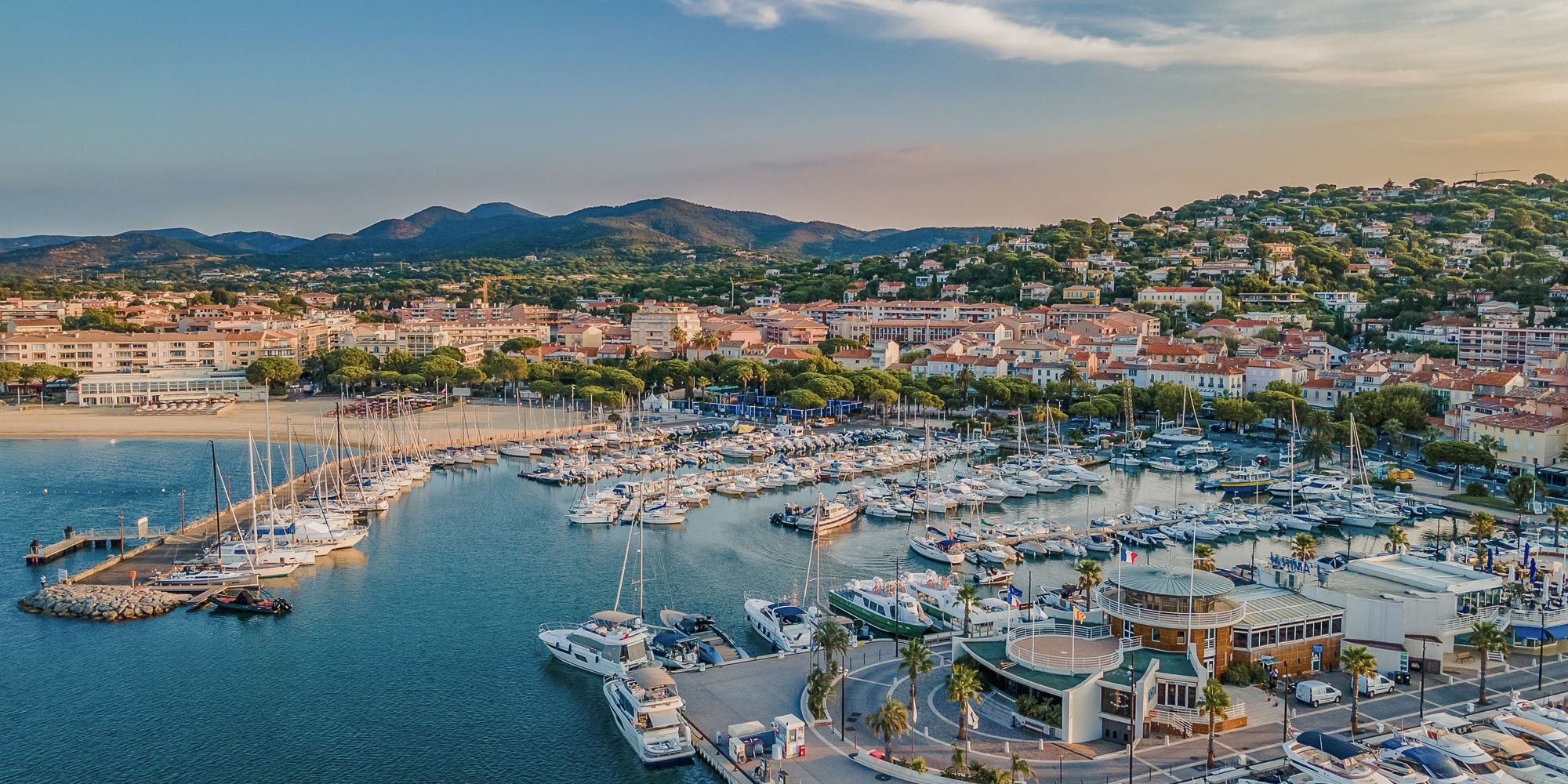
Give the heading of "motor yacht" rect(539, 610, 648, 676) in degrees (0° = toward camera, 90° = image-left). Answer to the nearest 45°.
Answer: approximately 135°

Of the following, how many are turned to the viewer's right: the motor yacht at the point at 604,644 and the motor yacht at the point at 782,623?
0

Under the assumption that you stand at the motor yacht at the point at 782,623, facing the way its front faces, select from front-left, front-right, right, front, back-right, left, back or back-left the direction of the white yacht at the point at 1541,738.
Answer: back

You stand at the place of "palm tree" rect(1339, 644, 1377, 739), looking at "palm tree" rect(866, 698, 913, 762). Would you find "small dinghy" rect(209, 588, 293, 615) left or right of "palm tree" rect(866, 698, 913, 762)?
right

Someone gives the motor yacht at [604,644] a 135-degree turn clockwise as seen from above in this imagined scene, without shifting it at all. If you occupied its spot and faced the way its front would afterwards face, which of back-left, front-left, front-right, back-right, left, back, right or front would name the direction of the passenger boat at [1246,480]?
front-left

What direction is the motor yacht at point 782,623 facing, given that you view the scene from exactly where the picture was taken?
facing away from the viewer and to the left of the viewer

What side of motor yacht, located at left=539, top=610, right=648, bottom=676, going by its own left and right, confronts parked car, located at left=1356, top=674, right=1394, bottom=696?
back

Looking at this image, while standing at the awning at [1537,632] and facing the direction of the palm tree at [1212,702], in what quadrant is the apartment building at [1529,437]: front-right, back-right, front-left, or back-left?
back-right

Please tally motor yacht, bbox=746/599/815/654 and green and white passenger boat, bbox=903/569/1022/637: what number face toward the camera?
0
